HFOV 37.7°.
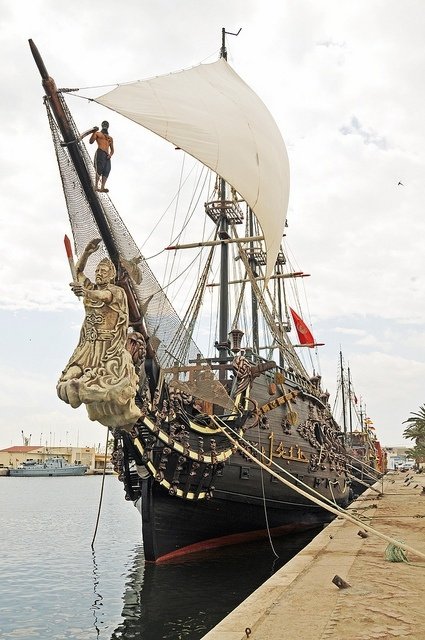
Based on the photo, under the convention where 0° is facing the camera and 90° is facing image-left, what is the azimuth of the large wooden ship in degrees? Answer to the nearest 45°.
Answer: approximately 45°
